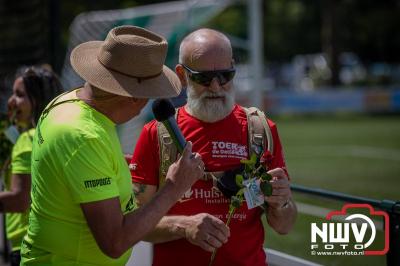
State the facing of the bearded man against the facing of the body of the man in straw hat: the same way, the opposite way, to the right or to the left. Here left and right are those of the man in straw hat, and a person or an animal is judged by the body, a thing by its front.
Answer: to the right

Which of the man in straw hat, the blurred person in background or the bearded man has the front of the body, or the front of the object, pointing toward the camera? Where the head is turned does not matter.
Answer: the bearded man

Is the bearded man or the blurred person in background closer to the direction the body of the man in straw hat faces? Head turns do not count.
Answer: the bearded man

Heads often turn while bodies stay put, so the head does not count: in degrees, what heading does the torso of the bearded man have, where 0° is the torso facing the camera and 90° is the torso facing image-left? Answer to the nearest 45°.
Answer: approximately 0°

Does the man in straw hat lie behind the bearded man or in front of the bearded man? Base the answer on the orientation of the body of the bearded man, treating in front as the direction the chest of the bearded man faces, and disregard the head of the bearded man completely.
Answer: in front

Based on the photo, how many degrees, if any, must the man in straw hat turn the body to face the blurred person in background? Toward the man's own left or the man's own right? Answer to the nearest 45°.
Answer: approximately 90° to the man's own left

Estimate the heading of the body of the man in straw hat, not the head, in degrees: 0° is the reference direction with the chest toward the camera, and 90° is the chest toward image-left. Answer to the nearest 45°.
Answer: approximately 270°

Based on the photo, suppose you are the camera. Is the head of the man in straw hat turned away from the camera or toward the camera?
away from the camera

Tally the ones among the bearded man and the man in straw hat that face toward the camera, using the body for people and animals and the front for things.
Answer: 1

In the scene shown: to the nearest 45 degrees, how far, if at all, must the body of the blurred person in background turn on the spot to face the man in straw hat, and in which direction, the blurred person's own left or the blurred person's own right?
approximately 90° to the blurred person's own left
